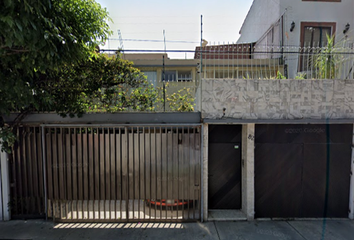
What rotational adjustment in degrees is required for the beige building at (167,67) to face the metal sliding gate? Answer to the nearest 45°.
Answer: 0° — it already faces it

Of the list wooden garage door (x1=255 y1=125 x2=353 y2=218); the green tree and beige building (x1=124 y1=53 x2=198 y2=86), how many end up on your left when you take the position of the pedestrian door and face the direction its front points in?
1

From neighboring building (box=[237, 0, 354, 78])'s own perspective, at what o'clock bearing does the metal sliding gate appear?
The metal sliding gate is roughly at 1 o'clock from the neighboring building.

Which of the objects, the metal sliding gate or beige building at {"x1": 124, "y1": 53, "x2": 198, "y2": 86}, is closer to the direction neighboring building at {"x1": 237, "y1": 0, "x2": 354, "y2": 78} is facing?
the metal sliding gate

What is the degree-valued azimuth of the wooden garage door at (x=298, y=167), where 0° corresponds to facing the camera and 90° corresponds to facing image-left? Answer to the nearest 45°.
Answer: approximately 0°

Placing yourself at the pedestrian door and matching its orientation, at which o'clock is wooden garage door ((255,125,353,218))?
The wooden garage door is roughly at 9 o'clock from the pedestrian door.

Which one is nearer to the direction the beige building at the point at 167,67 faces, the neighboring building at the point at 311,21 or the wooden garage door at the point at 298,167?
the wooden garage door

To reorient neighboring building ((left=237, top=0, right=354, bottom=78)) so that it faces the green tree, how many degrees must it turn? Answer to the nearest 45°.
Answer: approximately 45° to its right

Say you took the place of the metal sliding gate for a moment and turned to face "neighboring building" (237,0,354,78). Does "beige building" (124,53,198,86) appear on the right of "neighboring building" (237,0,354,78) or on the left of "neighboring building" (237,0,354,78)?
left

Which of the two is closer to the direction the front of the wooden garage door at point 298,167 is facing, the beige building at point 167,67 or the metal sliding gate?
the metal sliding gate

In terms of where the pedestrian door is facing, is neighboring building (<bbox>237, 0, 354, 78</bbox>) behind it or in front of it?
behind
